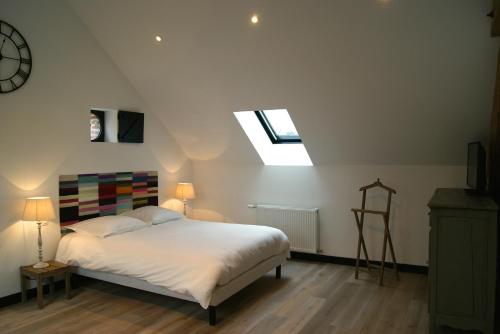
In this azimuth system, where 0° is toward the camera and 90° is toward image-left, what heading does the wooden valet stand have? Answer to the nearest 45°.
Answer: approximately 45°

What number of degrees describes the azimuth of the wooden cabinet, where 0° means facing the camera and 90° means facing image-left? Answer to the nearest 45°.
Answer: approximately 90°

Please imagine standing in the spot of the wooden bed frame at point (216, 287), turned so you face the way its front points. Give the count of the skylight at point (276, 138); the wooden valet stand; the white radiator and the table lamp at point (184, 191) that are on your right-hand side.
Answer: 0

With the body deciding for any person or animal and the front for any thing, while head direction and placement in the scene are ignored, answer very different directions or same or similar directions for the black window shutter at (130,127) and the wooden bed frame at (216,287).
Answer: same or similar directions

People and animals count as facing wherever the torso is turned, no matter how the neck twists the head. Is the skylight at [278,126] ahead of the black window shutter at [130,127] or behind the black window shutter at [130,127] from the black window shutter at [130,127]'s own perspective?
ahead

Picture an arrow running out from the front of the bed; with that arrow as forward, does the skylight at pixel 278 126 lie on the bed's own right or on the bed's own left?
on the bed's own left

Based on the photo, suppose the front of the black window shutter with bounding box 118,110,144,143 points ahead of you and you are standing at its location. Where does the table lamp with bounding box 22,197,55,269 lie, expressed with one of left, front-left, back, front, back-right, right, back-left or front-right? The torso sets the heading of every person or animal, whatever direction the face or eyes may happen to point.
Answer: right

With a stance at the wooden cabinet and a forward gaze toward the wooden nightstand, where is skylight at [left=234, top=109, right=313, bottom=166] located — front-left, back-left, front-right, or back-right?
front-right

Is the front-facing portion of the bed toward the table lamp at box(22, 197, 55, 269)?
no

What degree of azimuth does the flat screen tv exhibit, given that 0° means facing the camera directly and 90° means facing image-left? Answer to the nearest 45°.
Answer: approximately 90°

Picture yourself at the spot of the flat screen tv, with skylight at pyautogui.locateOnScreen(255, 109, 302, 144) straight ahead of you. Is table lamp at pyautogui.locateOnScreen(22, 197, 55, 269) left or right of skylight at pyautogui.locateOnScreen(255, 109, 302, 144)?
left

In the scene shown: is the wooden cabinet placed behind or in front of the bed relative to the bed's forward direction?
in front

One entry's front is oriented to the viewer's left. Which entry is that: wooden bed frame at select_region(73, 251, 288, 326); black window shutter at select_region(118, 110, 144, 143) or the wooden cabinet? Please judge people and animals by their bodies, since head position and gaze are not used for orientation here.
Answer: the wooden cabinet

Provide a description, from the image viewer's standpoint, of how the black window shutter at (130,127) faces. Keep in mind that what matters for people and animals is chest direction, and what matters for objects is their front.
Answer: facing the viewer and to the right of the viewer

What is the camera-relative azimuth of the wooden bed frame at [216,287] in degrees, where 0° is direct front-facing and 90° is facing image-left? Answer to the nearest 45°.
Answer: approximately 315°

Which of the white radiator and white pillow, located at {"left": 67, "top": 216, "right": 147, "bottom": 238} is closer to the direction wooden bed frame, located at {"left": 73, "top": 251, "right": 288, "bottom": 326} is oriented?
the white radiator
